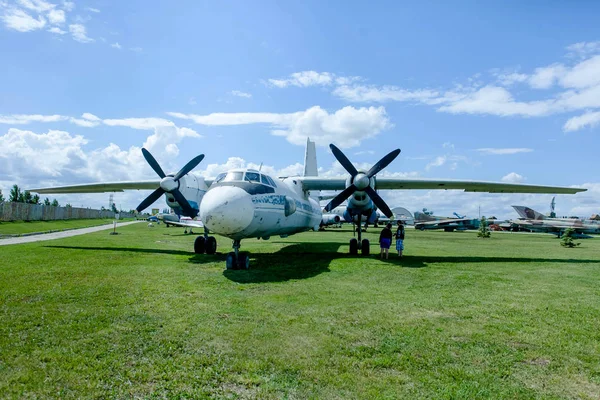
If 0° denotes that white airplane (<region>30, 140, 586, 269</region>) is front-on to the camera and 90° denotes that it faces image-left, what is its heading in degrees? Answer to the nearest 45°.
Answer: approximately 0°
